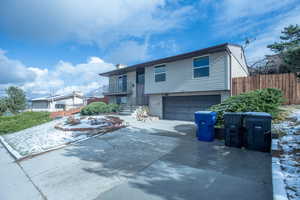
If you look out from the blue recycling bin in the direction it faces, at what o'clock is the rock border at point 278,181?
The rock border is roughly at 10 o'clock from the blue recycling bin.

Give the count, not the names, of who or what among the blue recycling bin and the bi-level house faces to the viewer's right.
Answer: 0

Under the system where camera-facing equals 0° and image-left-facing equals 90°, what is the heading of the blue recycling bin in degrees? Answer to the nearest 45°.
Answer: approximately 45°

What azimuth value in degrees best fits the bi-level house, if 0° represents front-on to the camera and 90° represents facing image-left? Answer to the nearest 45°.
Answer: approximately 45°

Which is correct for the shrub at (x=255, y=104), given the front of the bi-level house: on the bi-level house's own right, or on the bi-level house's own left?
on the bi-level house's own left

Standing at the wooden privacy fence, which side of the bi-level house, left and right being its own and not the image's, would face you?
left

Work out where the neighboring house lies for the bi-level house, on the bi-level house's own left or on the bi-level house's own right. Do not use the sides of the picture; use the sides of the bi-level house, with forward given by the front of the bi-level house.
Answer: on the bi-level house's own right

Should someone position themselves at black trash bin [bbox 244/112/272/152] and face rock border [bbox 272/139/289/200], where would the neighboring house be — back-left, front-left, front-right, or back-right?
back-right

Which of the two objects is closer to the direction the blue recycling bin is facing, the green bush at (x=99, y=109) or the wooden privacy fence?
the green bush

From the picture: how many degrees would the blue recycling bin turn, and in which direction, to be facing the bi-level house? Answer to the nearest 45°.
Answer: approximately 135° to its right

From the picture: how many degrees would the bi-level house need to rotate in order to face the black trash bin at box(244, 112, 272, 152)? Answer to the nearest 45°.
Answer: approximately 45° to its left
